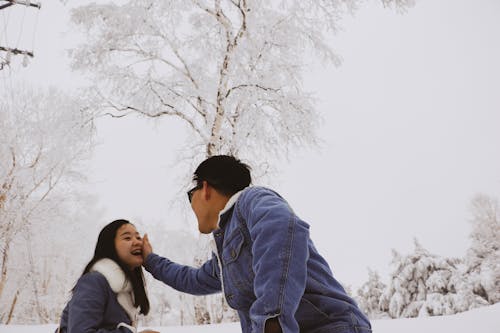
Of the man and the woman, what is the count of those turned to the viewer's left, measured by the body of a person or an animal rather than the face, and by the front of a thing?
1

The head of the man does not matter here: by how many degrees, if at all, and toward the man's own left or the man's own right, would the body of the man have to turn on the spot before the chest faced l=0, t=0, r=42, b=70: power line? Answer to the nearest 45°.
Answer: approximately 45° to the man's own right

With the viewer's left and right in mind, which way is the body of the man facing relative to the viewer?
facing to the left of the viewer

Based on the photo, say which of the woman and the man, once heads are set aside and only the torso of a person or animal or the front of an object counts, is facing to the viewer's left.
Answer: the man

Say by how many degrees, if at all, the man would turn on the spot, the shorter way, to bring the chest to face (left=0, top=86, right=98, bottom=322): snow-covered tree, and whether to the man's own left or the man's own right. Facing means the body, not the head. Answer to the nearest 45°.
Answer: approximately 45° to the man's own right

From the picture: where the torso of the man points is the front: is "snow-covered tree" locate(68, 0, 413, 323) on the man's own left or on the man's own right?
on the man's own right

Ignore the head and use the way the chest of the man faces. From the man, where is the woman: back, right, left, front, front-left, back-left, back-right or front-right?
front-right

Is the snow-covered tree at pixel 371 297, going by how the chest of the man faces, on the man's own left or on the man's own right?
on the man's own right

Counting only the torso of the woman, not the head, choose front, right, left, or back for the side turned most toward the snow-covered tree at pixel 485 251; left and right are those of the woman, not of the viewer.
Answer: left

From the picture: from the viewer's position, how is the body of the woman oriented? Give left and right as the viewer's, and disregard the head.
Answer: facing the viewer and to the right of the viewer
